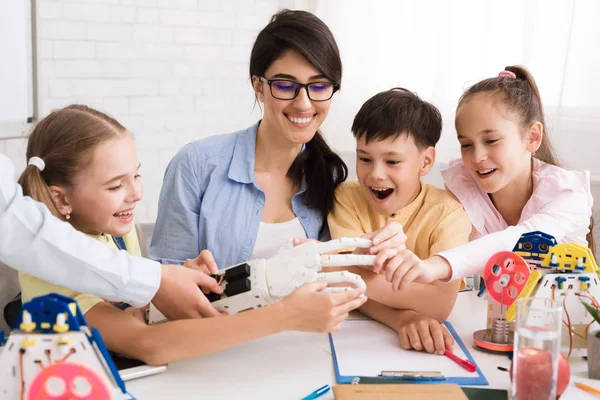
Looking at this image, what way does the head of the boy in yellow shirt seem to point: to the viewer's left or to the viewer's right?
to the viewer's left

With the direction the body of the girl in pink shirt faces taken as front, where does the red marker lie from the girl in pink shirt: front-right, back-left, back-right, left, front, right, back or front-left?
front-left

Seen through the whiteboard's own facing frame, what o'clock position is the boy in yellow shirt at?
The boy in yellow shirt is roughly at 11 o'clock from the whiteboard.

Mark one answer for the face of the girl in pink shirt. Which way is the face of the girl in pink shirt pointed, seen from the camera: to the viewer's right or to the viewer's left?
to the viewer's left

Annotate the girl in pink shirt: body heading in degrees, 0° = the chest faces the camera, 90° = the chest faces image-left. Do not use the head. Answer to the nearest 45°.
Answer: approximately 45°
